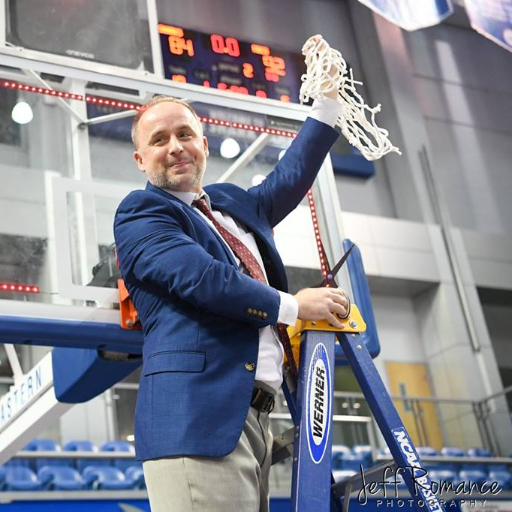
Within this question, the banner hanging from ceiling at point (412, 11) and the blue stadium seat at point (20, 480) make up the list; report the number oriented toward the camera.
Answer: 2

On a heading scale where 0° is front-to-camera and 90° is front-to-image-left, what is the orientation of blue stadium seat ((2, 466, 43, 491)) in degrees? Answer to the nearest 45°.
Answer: approximately 0°

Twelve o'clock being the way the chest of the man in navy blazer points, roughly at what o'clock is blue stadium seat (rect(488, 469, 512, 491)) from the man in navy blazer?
The blue stadium seat is roughly at 8 o'clock from the man in navy blazer.

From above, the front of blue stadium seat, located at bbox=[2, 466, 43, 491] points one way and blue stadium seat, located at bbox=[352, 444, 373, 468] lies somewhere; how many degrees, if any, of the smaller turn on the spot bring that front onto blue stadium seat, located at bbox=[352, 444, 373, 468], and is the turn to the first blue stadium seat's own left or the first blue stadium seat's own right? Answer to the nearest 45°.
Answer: approximately 90° to the first blue stadium seat's own left

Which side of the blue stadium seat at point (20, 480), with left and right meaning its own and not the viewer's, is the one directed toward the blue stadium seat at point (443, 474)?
left

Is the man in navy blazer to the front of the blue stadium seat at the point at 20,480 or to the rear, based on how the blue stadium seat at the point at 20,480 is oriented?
to the front

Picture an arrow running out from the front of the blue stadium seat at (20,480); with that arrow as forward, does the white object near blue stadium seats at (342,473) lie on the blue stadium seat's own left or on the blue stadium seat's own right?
on the blue stadium seat's own left
